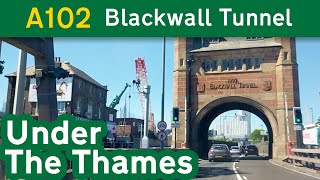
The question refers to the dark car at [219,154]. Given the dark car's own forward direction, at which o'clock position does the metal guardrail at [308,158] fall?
The metal guardrail is roughly at 5 o'clock from the dark car.

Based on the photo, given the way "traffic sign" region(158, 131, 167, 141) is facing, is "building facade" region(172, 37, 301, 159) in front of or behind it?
behind

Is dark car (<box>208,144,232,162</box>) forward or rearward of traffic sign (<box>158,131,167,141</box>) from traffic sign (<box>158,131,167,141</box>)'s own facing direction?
rearward

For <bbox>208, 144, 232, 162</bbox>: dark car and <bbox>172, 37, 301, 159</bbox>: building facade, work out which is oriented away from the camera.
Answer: the dark car

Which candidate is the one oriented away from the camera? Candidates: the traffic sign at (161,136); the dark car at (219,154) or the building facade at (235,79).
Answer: the dark car

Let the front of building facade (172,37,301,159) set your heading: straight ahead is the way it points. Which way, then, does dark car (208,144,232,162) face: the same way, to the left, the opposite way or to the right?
the opposite way

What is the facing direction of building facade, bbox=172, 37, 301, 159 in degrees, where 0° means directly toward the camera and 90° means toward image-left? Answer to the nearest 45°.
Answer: approximately 0°

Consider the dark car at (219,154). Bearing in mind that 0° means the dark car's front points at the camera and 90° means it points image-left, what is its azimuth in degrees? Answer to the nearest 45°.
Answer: approximately 180°

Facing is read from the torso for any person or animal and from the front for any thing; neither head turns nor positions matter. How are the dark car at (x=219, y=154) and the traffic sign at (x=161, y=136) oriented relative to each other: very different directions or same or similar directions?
very different directions

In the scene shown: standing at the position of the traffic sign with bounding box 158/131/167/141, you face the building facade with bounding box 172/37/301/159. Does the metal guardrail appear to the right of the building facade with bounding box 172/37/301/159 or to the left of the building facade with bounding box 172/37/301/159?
right

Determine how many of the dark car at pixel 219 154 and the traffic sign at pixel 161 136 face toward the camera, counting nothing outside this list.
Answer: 1
